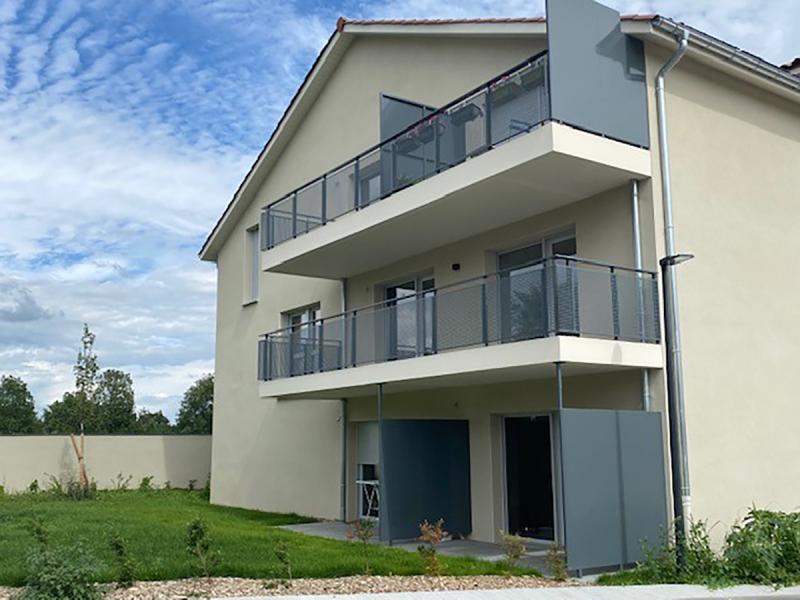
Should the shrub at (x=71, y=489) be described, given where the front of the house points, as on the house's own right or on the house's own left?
on the house's own right

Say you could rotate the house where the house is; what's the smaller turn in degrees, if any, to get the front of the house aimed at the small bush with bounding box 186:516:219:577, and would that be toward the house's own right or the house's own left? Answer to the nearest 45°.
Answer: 0° — it already faces it

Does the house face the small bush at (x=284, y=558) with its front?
yes

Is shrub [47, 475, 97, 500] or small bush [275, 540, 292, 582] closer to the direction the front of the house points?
the small bush

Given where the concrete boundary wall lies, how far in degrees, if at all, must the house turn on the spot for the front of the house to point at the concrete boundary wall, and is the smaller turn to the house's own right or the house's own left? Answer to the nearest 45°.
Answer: approximately 90° to the house's own right

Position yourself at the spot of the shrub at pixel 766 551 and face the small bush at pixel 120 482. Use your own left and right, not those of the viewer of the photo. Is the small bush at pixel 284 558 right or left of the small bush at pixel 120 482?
left

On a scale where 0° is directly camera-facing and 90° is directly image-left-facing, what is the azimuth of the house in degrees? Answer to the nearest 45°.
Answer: approximately 45°

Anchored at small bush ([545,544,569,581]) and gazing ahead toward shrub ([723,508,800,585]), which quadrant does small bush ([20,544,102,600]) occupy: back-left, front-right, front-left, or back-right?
back-right
